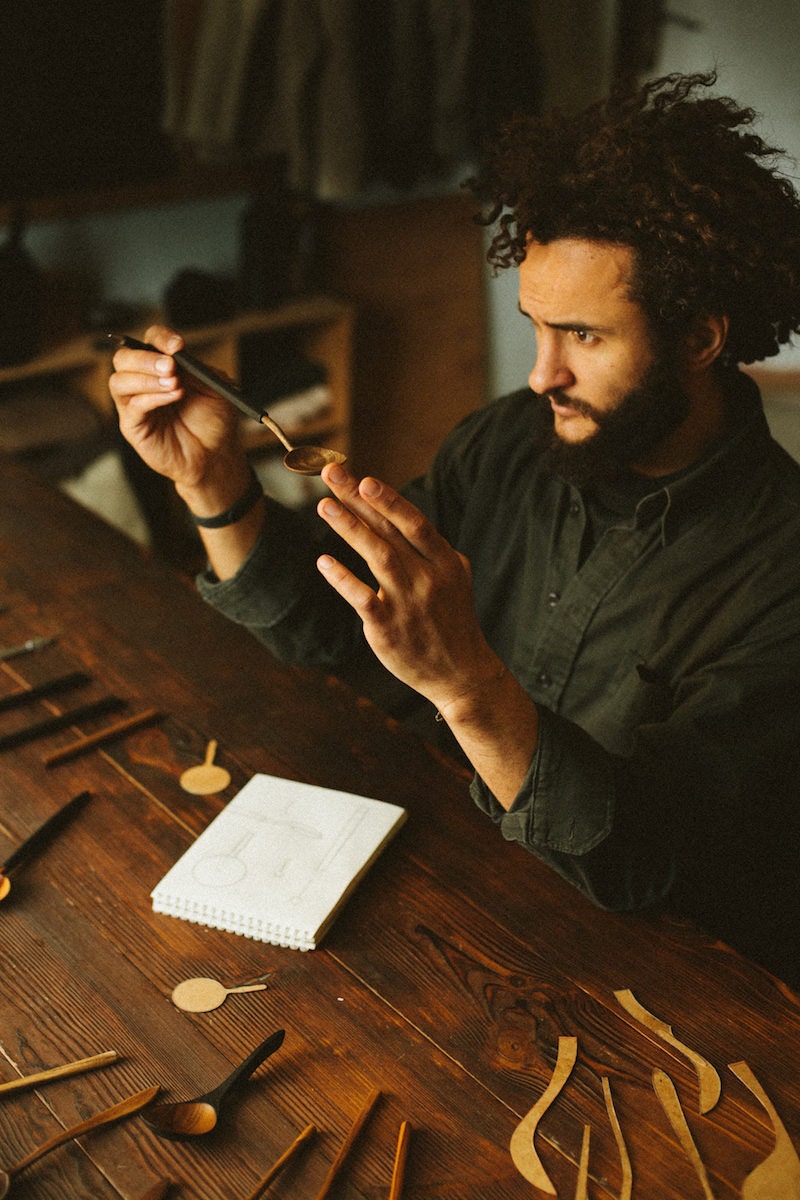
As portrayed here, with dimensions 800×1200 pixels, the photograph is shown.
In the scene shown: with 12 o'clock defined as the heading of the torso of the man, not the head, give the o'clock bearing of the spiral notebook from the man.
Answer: The spiral notebook is roughly at 12 o'clock from the man.

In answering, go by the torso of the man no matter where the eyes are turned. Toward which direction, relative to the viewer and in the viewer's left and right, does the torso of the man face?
facing the viewer and to the left of the viewer

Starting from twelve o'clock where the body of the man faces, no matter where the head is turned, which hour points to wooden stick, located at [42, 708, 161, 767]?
The wooden stick is roughly at 1 o'clock from the man.

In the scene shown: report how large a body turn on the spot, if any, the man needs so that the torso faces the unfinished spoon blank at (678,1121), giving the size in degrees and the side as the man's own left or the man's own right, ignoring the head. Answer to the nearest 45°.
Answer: approximately 45° to the man's own left

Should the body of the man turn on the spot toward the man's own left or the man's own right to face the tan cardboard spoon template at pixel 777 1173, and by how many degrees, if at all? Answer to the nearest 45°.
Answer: approximately 45° to the man's own left

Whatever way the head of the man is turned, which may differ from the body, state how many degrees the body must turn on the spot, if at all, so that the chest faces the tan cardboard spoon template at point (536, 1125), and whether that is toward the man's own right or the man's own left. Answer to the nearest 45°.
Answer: approximately 45° to the man's own left

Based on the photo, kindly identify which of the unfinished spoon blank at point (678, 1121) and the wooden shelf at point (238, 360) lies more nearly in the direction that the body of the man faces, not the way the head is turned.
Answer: the unfinished spoon blank

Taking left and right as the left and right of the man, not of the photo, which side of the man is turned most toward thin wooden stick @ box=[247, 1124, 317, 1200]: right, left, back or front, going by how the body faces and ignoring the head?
front

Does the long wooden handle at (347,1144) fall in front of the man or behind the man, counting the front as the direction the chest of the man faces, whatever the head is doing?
in front

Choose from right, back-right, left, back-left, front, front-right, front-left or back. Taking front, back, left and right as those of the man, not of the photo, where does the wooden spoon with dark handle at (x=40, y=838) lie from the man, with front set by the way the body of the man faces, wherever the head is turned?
front

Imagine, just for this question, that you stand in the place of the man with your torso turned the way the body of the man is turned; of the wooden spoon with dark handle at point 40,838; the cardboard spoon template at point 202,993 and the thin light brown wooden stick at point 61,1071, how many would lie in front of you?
3

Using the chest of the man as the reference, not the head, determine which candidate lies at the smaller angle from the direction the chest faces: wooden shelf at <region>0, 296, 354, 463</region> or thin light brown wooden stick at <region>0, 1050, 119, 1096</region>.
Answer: the thin light brown wooden stick

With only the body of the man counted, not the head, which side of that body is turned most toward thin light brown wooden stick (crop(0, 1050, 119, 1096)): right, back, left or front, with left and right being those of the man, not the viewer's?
front

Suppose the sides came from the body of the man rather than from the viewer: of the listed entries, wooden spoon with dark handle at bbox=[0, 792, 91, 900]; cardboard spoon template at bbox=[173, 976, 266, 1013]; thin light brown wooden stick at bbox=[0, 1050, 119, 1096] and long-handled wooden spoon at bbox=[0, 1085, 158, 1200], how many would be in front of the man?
4

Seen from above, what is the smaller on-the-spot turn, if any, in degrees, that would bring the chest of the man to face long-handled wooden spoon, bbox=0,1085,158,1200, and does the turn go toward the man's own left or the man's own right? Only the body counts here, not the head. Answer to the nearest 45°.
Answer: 0° — they already face it

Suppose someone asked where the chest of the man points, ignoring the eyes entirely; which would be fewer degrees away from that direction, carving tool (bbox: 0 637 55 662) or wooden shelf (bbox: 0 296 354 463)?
the carving tool
